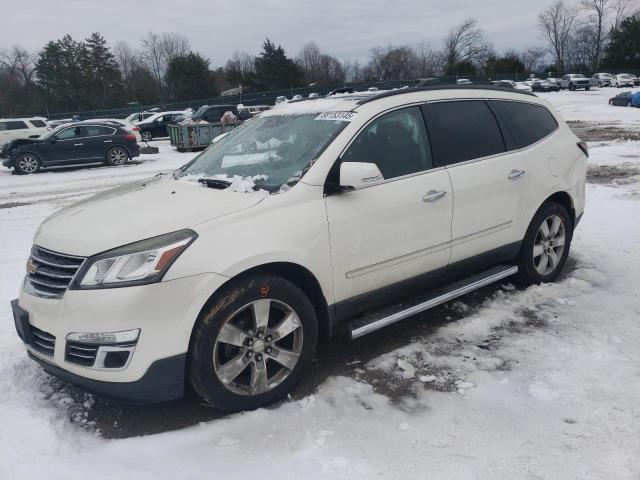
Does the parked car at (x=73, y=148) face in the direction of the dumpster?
no

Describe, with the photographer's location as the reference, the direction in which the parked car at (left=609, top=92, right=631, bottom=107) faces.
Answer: facing to the left of the viewer

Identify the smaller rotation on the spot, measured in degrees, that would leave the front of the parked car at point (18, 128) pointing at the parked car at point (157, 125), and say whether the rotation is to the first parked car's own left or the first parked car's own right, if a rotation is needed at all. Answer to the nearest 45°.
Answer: approximately 135° to the first parked car's own right

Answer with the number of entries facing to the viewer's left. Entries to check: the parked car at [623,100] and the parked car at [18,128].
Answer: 2

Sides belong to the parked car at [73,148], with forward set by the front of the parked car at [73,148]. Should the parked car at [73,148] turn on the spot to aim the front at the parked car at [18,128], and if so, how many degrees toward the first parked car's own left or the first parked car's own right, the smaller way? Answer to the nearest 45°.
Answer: approximately 90° to the first parked car's own right

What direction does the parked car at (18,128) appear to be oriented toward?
to the viewer's left

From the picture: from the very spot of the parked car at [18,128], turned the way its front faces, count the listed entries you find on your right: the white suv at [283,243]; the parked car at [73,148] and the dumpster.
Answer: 0

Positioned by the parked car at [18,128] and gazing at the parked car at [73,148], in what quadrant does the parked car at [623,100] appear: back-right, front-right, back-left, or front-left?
front-left

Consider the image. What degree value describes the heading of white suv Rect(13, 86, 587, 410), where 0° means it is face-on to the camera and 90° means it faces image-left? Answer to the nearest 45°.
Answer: approximately 45°

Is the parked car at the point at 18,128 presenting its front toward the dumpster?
no

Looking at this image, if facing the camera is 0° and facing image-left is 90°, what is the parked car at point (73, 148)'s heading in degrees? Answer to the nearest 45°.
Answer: approximately 90°

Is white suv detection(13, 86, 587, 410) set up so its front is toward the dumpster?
no

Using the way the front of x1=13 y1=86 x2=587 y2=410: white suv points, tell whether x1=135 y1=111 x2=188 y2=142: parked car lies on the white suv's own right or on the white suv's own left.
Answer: on the white suv's own right

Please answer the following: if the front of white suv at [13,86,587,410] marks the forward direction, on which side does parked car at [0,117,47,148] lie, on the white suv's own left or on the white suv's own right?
on the white suv's own right

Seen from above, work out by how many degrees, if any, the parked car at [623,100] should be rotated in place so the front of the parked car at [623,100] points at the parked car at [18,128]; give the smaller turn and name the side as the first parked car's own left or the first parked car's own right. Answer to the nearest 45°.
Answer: approximately 45° to the first parked car's own left

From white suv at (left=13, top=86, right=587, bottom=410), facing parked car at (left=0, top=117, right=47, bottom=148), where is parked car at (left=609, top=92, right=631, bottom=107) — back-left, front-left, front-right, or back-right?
front-right
